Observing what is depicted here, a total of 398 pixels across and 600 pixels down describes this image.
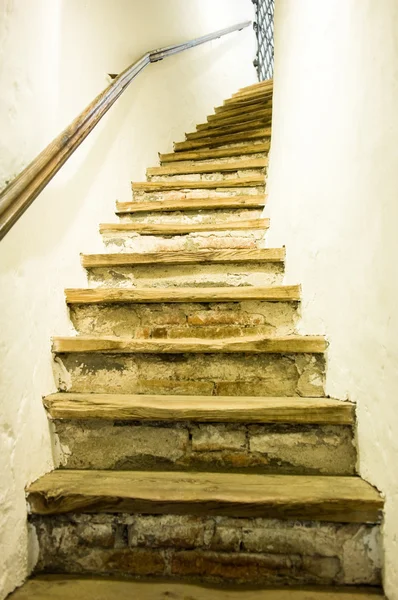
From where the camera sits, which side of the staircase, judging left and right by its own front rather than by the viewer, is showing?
front

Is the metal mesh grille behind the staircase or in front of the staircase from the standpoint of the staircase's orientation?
behind
